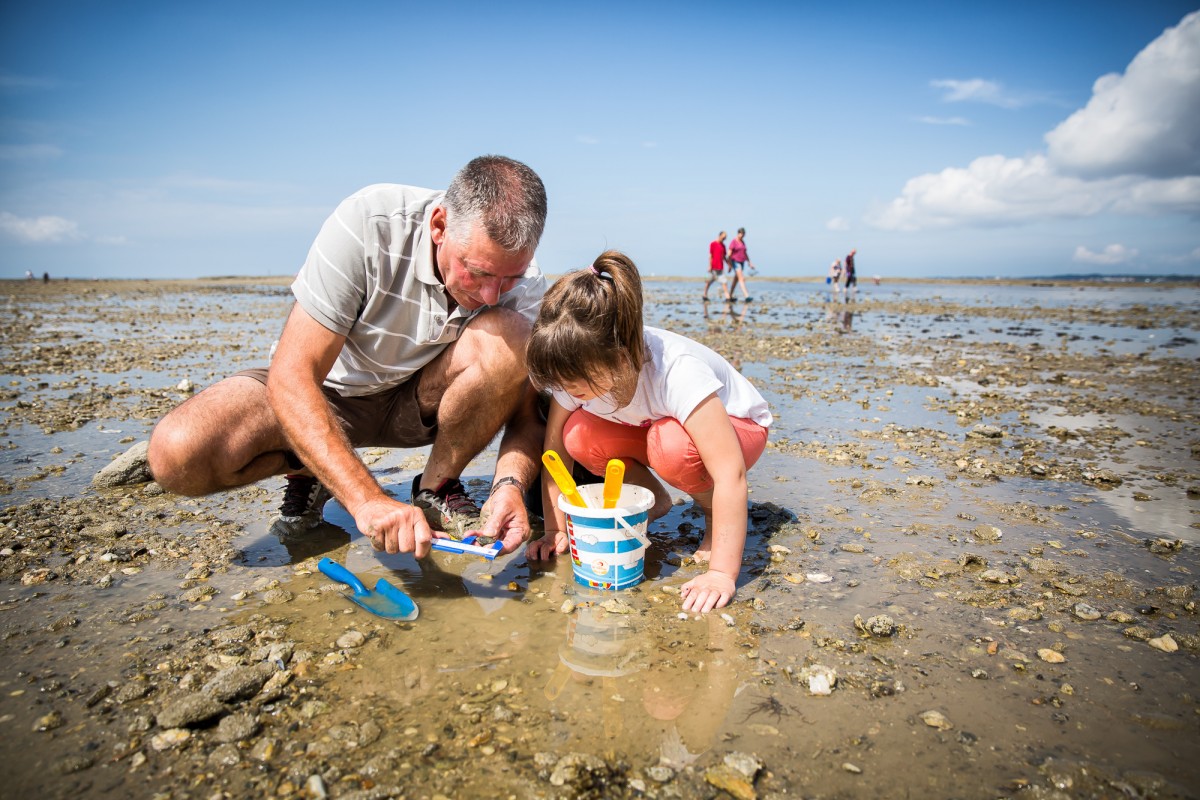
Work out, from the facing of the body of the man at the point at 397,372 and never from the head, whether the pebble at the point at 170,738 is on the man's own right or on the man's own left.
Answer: on the man's own right

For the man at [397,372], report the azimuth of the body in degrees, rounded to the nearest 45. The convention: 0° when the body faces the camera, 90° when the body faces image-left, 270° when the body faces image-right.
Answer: approximately 315°

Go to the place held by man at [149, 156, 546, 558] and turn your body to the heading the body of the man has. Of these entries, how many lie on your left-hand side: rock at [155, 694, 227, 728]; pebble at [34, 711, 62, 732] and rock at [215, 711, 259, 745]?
0

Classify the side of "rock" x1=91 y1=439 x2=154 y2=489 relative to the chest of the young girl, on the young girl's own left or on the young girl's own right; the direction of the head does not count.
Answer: on the young girl's own right

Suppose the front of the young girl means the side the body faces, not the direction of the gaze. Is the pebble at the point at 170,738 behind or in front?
in front

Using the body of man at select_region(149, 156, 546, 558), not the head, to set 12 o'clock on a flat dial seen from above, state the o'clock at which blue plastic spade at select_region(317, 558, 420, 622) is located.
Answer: The blue plastic spade is roughly at 2 o'clock from the man.

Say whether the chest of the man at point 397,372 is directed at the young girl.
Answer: yes

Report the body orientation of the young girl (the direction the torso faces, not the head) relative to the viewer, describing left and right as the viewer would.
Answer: facing the viewer and to the left of the viewer

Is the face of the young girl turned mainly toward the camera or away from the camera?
toward the camera

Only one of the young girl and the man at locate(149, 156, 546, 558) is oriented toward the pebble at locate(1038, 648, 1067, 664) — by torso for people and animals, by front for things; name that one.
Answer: the man

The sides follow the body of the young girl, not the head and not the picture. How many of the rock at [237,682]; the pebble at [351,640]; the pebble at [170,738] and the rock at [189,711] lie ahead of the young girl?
4

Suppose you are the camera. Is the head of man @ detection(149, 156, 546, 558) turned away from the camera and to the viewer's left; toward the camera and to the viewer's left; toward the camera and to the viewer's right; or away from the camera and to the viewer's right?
toward the camera and to the viewer's right

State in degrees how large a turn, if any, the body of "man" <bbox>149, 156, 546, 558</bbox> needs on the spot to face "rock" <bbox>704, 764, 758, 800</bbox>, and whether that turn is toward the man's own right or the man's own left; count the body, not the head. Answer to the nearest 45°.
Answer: approximately 45° to the man's own right

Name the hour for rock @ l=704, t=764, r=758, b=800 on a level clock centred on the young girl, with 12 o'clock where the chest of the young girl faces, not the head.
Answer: The rock is roughly at 10 o'clock from the young girl.

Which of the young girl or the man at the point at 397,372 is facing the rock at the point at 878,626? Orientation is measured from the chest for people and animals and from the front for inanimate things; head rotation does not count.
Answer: the man

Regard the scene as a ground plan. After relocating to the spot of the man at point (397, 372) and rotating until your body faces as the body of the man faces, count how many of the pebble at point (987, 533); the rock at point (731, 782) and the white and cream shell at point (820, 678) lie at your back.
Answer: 0

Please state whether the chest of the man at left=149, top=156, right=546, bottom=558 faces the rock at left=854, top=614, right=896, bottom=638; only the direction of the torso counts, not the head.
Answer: yes

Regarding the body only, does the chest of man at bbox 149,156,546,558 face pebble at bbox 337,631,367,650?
no

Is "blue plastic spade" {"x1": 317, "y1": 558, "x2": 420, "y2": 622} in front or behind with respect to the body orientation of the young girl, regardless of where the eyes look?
in front

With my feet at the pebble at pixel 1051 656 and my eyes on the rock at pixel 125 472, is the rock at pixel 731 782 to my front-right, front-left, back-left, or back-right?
front-left

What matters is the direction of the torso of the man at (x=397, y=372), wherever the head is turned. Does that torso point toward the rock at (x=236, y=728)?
no
